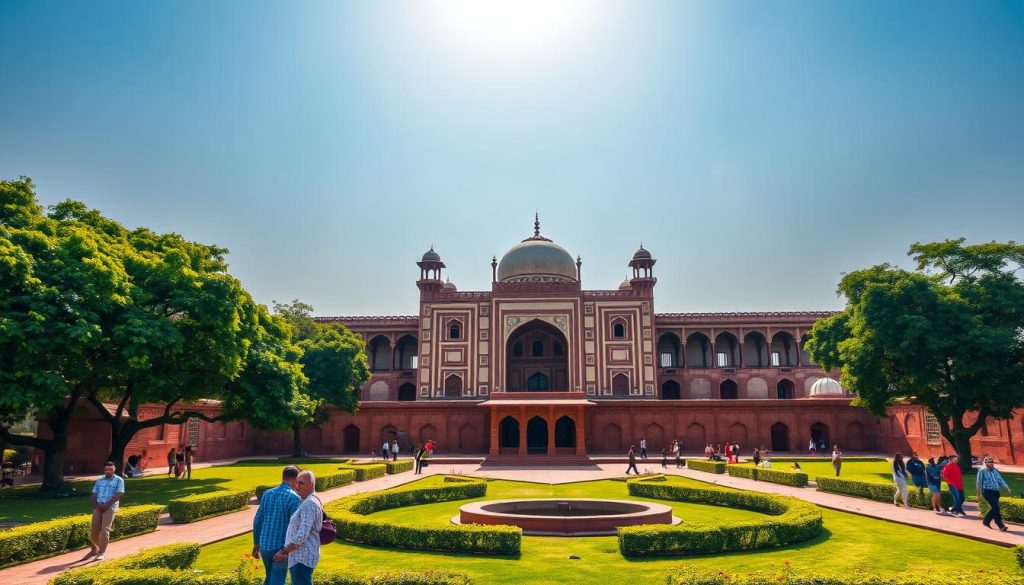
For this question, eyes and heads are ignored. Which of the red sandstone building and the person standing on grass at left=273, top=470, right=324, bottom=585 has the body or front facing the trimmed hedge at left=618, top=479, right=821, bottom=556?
the red sandstone building

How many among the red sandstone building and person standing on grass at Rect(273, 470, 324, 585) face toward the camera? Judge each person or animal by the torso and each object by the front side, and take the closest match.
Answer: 1

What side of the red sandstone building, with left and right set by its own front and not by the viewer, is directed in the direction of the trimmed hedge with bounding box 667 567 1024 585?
front

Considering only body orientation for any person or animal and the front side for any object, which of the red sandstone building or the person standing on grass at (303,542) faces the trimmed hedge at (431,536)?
the red sandstone building

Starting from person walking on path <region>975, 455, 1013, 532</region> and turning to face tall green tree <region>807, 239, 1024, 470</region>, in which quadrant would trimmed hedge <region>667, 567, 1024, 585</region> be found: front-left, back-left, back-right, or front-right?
back-left

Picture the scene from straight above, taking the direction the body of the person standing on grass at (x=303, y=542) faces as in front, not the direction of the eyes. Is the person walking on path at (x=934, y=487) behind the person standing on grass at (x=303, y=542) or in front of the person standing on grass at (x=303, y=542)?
behind

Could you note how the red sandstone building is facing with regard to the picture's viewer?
facing the viewer

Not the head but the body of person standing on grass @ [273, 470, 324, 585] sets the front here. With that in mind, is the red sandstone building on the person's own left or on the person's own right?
on the person's own right

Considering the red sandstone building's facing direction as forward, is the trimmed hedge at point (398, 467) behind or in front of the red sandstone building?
in front

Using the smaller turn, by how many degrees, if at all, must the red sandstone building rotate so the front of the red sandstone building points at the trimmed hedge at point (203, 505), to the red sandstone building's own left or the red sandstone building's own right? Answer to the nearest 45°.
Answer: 0° — it already faces it
